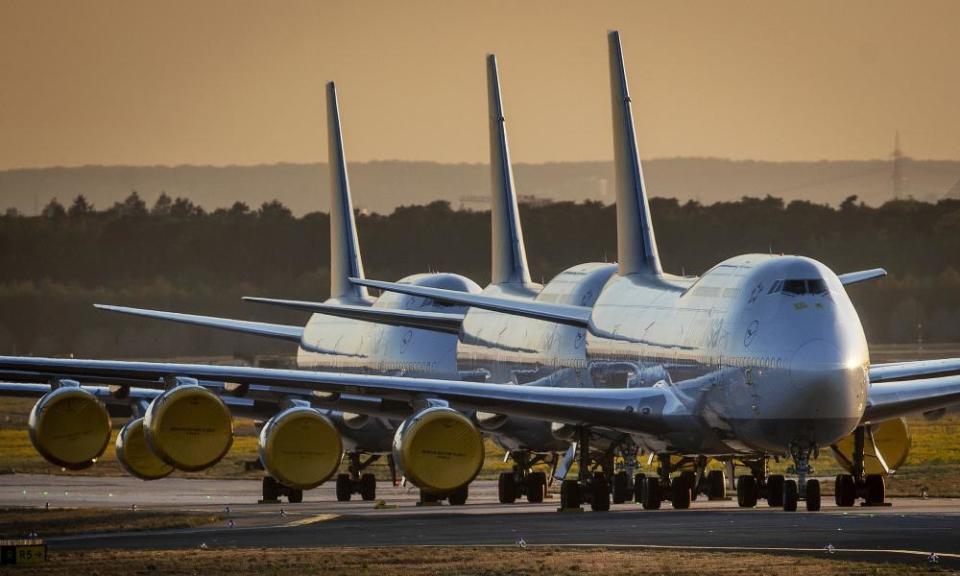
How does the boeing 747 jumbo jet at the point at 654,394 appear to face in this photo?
toward the camera
